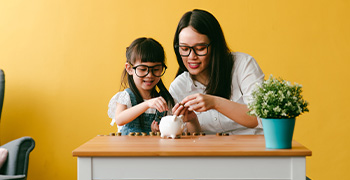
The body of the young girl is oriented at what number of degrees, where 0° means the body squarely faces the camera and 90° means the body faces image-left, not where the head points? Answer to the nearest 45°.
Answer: approximately 315°

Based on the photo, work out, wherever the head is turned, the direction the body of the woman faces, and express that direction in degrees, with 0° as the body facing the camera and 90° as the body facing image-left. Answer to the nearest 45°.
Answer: approximately 45°

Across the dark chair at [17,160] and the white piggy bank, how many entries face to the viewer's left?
0

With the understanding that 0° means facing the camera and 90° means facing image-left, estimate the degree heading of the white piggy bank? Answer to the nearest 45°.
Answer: approximately 315°

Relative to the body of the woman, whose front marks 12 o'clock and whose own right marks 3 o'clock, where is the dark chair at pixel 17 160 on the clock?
The dark chair is roughly at 2 o'clock from the woman.
